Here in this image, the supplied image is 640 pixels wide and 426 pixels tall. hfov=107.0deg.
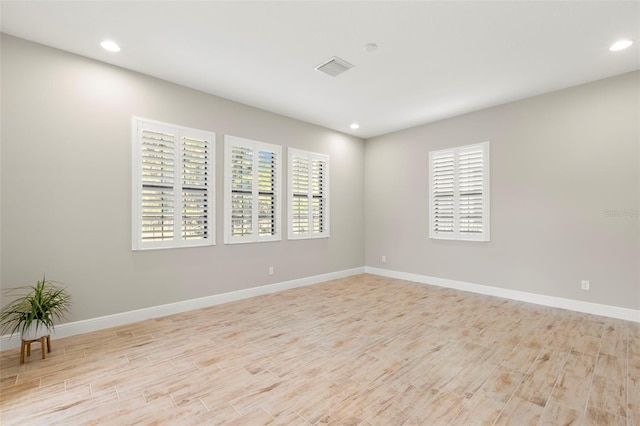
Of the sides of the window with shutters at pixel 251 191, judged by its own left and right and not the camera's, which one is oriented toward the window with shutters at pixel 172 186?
right

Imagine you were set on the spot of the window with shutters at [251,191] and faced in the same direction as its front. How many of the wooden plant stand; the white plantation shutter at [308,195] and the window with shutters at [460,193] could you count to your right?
1

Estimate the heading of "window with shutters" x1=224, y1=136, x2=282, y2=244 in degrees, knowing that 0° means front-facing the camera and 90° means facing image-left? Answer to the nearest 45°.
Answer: approximately 315°

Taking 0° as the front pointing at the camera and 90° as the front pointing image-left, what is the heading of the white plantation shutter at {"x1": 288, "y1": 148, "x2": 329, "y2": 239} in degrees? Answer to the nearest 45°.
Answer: approximately 315°

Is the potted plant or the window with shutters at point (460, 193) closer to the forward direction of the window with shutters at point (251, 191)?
the window with shutters

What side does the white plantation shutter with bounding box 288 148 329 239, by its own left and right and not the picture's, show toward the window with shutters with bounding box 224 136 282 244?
right

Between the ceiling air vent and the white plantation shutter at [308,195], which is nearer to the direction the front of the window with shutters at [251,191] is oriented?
the ceiling air vent

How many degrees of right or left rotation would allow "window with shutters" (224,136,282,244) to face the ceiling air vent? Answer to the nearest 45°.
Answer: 0° — it already faces it

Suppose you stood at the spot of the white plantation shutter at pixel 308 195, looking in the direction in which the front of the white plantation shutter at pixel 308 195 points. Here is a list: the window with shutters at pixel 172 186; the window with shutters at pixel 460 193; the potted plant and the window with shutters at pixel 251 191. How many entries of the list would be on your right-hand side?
3
